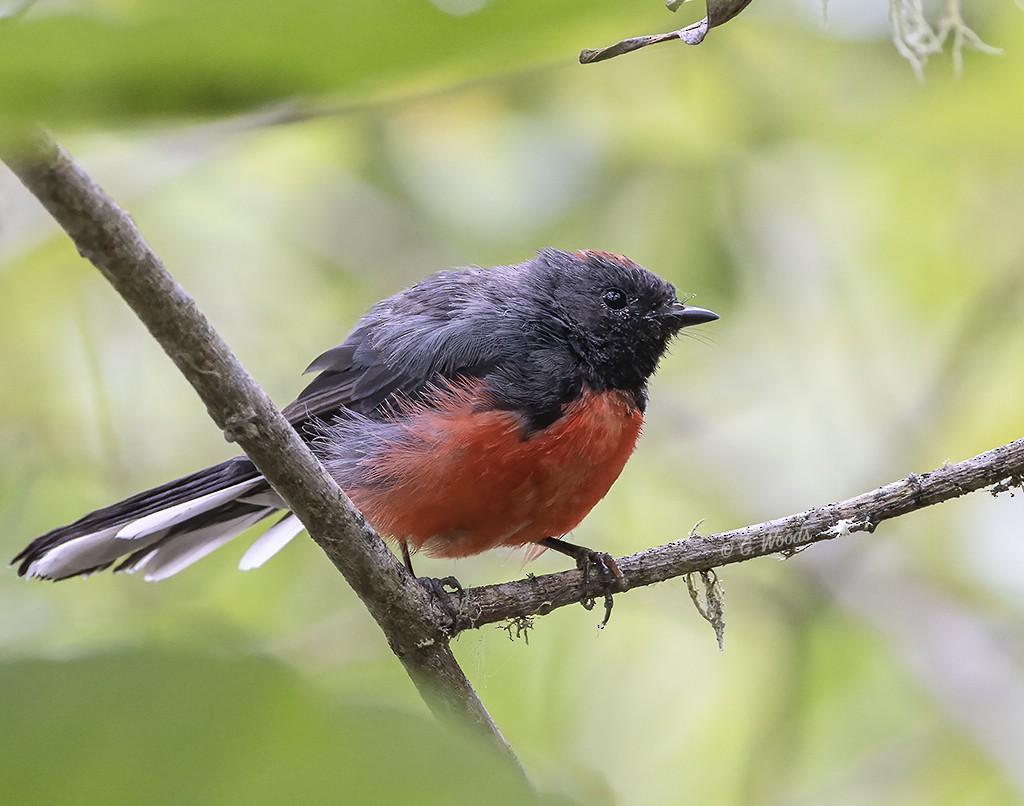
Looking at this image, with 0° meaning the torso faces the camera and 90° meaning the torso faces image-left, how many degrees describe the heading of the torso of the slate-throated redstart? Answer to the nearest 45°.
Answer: approximately 270°

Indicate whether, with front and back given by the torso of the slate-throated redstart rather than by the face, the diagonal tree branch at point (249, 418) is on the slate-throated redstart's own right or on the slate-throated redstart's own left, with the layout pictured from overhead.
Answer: on the slate-throated redstart's own right
